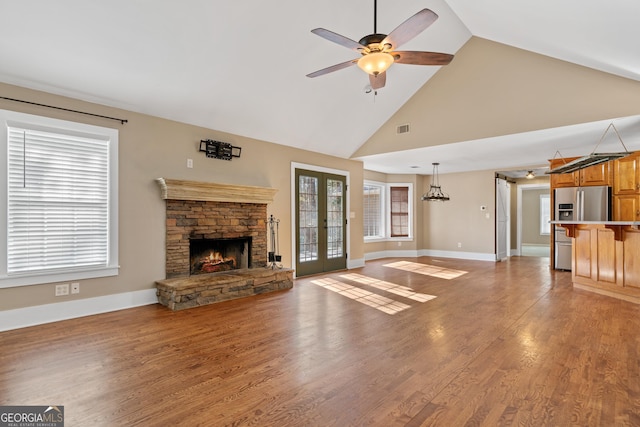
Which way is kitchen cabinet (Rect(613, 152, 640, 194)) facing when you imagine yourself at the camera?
facing the viewer

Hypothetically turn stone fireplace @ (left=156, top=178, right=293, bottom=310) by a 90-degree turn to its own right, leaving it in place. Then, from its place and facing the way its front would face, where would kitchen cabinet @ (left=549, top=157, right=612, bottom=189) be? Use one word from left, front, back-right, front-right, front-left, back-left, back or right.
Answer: back-left

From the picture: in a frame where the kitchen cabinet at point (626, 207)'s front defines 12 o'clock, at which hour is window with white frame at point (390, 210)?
The window with white frame is roughly at 3 o'clock from the kitchen cabinet.

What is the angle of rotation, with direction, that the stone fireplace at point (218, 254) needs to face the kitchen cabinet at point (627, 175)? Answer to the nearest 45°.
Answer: approximately 45° to its left

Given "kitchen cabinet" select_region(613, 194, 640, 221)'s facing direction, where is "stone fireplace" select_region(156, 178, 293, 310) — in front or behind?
in front

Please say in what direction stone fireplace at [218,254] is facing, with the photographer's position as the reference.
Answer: facing the viewer and to the right of the viewer

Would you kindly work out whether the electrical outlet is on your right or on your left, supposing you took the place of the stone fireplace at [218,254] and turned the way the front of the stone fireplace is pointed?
on your right

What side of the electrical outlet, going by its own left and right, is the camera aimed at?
front

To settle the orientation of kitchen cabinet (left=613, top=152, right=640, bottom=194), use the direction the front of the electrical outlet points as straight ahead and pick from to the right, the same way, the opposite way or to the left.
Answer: to the right
